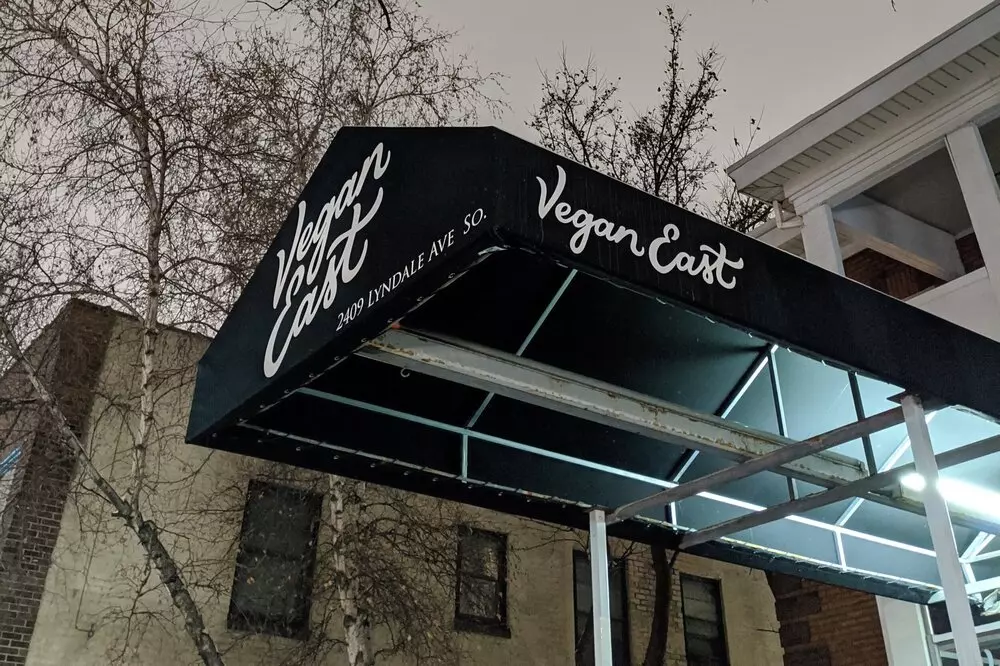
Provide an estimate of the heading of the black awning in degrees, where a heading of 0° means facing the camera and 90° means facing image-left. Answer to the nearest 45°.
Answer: approximately 45°
